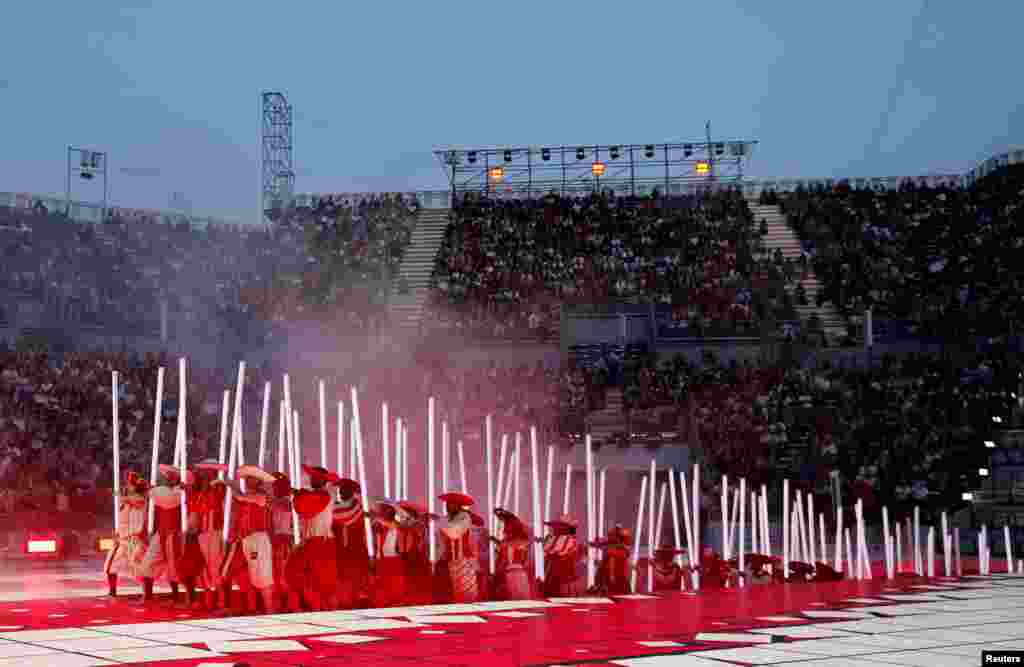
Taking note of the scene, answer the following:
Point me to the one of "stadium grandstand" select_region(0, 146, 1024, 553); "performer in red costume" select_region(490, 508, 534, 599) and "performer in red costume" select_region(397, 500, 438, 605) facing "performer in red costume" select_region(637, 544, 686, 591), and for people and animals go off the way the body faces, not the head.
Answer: the stadium grandstand

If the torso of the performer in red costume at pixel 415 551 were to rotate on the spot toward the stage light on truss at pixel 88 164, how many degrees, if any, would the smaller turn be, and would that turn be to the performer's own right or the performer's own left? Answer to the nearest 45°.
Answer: approximately 90° to the performer's own right

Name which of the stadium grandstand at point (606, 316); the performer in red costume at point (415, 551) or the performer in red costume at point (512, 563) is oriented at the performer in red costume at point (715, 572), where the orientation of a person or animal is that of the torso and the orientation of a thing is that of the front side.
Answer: the stadium grandstand

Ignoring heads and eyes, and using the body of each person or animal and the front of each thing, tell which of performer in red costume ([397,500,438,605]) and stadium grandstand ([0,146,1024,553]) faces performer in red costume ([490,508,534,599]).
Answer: the stadium grandstand
